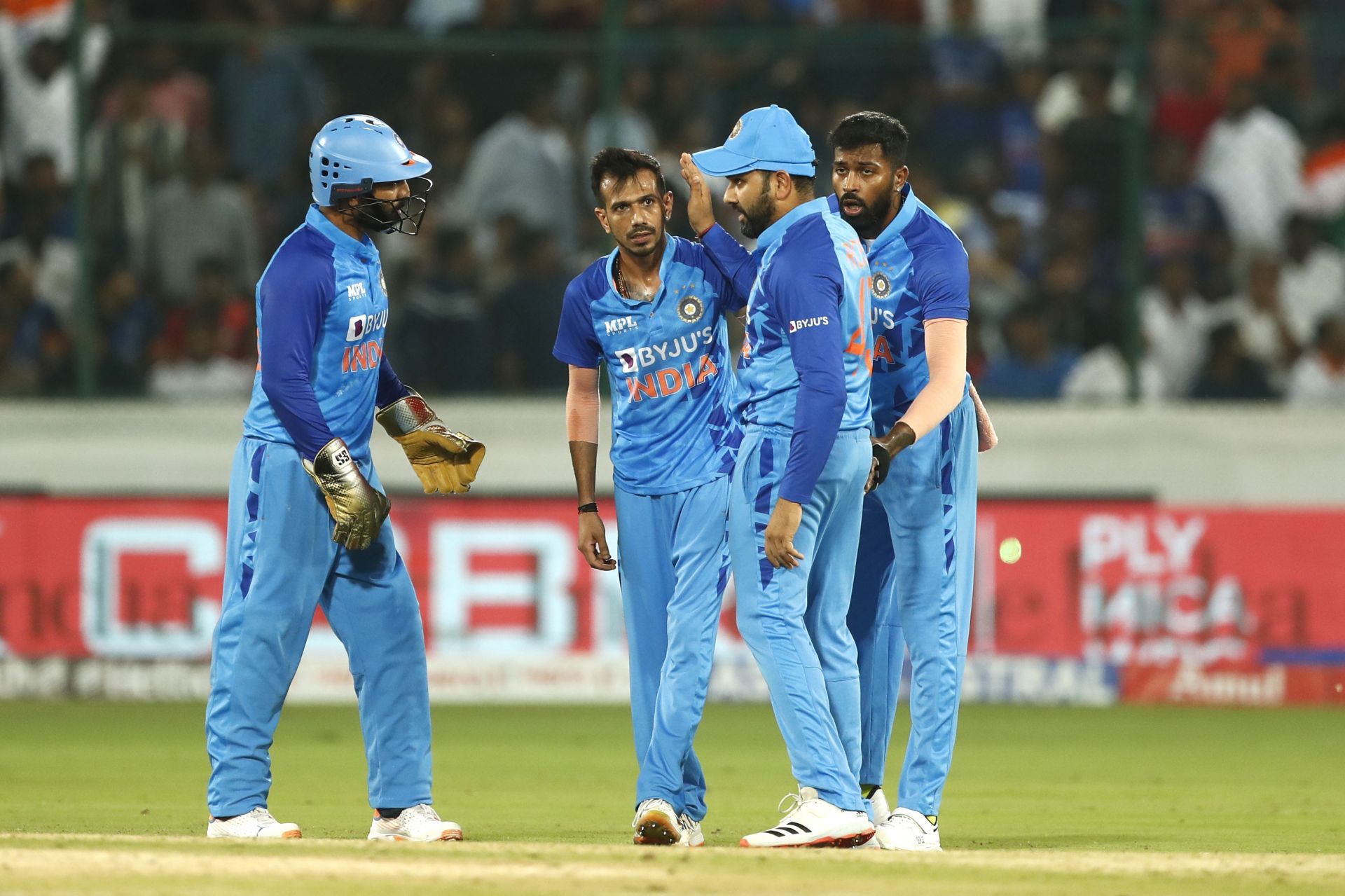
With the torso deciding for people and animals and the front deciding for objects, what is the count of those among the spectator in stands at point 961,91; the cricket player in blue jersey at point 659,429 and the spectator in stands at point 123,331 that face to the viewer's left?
0

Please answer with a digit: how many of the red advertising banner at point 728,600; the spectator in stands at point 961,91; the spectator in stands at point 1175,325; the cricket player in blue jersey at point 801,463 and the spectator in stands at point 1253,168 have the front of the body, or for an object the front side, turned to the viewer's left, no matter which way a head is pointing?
1

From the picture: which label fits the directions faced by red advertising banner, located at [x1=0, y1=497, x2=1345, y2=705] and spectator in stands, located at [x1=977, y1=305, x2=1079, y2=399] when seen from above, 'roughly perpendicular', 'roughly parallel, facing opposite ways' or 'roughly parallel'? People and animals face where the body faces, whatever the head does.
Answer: roughly parallel

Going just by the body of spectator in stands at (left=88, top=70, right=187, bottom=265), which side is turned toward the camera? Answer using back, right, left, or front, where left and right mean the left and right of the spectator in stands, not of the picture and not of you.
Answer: front

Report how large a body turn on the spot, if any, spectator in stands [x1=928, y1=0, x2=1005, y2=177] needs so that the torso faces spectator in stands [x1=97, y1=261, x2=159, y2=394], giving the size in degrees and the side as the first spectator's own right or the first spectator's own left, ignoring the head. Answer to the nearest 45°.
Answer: approximately 90° to the first spectator's own right

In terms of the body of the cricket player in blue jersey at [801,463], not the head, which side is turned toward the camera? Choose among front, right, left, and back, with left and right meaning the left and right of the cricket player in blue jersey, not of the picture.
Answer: left

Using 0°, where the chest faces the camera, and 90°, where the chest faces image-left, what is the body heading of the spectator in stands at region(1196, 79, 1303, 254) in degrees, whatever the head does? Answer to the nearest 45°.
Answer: approximately 0°

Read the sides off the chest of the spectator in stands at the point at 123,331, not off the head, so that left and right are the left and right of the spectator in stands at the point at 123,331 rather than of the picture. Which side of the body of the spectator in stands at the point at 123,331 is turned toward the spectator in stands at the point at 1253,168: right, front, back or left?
left

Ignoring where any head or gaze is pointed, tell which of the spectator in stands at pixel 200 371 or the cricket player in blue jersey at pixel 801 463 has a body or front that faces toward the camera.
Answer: the spectator in stands

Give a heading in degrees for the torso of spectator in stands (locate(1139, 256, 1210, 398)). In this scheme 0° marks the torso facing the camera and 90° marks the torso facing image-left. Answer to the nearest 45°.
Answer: approximately 0°

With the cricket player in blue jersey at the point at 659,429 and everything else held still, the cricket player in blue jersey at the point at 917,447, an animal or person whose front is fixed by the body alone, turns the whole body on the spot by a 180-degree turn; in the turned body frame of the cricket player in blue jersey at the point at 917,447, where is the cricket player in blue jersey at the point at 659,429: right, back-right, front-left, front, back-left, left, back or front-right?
back-left

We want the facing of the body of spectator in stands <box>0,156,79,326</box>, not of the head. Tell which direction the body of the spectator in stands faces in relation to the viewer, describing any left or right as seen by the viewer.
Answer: facing the viewer

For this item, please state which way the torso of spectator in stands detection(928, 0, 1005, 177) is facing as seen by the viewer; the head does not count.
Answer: toward the camera

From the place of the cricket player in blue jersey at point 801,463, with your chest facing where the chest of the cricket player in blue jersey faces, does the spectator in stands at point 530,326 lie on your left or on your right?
on your right
